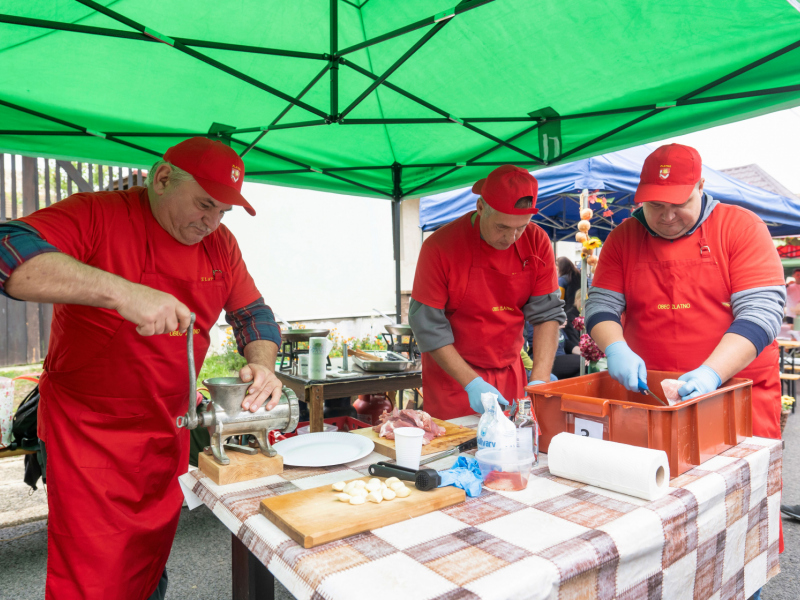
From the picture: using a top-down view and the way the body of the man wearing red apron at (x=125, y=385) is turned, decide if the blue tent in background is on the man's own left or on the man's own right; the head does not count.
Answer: on the man's own left

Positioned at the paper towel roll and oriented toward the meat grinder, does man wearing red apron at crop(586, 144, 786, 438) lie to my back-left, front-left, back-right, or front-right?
back-right

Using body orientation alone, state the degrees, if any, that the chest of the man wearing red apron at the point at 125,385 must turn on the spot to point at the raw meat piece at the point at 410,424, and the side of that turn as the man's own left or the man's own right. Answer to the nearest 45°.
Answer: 0° — they already face it

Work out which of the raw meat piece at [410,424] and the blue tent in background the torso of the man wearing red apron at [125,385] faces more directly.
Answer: the raw meat piece

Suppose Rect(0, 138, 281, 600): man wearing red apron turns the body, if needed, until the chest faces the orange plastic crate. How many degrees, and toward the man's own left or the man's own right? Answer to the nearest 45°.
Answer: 0° — they already face it

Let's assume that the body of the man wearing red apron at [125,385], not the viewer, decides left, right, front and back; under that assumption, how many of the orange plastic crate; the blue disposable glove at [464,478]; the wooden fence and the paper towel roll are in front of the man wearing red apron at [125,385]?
3

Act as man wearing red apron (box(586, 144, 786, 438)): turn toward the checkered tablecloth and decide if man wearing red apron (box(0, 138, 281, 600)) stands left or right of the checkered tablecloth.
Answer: right

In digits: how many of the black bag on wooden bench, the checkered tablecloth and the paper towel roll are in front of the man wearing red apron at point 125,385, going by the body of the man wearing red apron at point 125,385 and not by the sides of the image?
2

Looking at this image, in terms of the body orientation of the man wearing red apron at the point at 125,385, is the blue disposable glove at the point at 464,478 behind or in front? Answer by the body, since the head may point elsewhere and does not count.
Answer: in front

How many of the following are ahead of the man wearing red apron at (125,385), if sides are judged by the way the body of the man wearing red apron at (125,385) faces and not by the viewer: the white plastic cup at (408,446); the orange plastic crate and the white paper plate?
3

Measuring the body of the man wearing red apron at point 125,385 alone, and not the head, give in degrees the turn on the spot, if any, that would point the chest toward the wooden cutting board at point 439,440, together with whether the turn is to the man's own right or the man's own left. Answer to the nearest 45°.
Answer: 0° — they already face it

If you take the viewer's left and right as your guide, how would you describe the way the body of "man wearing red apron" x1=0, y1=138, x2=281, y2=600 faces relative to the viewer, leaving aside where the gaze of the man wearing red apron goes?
facing the viewer and to the right of the viewer

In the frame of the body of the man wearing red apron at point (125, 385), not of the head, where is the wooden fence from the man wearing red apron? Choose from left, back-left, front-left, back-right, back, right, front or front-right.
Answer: back-left

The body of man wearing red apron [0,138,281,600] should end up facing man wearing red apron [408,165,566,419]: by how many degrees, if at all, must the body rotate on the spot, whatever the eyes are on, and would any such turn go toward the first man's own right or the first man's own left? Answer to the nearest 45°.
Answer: approximately 45° to the first man's own left
